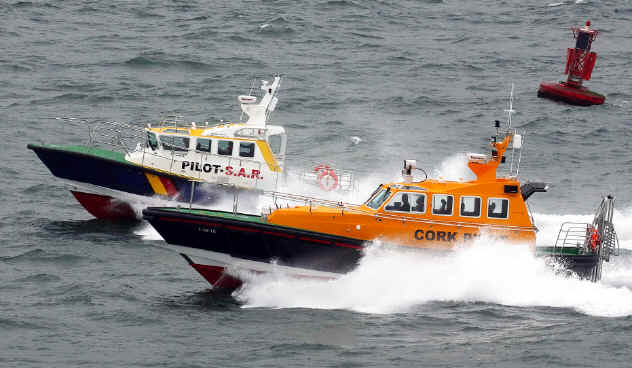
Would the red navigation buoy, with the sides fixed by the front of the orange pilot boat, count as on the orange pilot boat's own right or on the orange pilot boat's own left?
on the orange pilot boat's own right

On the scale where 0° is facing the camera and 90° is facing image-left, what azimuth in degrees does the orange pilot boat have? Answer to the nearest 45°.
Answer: approximately 90°
